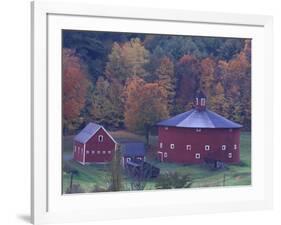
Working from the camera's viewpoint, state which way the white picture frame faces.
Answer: facing the viewer and to the right of the viewer
